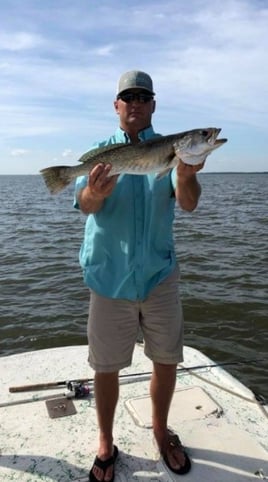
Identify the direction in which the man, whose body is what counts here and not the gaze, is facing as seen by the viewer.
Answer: toward the camera
